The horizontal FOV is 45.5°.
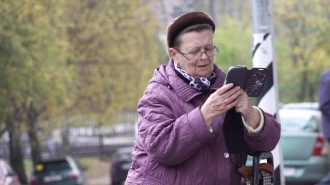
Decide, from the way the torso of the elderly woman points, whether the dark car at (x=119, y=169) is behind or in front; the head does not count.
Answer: behind

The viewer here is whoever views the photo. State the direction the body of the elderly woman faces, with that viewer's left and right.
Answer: facing the viewer and to the right of the viewer

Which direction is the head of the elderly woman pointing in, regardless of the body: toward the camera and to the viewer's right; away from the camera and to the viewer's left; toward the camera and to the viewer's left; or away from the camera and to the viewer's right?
toward the camera and to the viewer's right

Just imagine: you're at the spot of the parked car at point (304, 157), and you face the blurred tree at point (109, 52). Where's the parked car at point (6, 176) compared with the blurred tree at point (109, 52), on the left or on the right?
left
